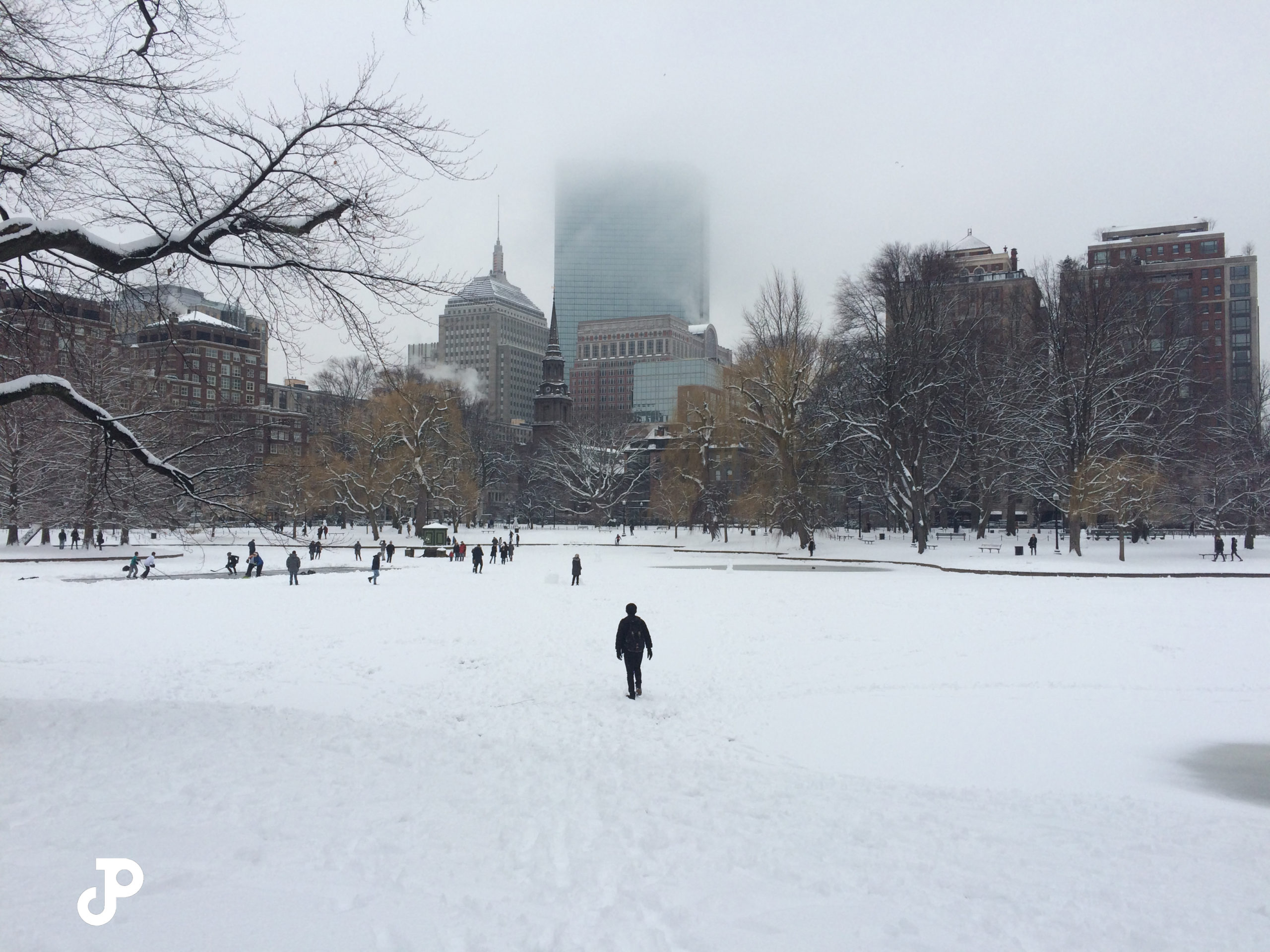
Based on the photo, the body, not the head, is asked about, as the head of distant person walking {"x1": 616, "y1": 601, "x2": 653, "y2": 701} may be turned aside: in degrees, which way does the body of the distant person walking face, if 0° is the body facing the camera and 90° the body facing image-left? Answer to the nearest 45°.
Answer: approximately 180°
